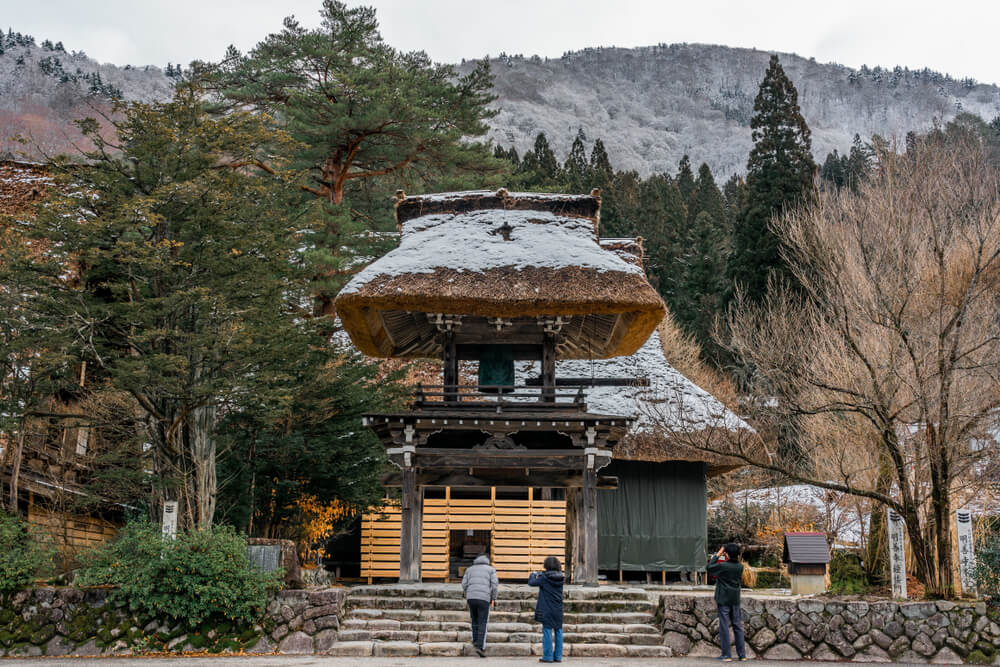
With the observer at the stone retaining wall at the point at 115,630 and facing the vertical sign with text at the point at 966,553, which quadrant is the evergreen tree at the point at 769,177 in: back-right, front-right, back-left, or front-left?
front-left

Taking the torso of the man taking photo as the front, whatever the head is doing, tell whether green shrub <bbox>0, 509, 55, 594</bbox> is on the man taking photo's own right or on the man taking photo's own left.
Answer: on the man taking photo's own left

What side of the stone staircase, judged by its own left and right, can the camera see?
front

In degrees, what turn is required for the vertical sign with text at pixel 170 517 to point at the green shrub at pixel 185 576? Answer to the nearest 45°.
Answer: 0° — it already faces it

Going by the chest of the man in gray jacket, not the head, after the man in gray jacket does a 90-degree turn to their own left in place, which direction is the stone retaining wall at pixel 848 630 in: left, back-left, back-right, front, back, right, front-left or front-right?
back

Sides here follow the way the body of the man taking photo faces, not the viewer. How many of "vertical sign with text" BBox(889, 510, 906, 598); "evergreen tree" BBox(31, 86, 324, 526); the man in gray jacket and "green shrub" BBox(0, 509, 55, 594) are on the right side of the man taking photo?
1

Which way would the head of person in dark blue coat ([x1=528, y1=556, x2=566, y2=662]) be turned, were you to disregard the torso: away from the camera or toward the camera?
away from the camera

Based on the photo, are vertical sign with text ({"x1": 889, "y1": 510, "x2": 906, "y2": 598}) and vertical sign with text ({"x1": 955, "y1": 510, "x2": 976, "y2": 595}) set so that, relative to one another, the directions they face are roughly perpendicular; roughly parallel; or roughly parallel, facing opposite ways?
roughly parallel

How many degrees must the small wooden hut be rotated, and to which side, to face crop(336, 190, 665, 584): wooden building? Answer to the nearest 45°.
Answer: approximately 45° to its right

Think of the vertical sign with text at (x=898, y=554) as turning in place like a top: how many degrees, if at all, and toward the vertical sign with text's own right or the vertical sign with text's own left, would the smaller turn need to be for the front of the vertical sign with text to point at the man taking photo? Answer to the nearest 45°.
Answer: approximately 45° to the vertical sign with text's own right

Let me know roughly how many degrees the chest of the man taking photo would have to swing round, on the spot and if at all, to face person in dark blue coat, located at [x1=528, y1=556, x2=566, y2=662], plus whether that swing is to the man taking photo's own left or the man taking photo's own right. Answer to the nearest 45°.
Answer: approximately 90° to the man taking photo's own left

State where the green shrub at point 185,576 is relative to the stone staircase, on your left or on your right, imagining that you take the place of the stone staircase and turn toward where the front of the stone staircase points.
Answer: on your right

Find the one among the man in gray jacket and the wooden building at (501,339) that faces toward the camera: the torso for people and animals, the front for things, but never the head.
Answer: the wooden building

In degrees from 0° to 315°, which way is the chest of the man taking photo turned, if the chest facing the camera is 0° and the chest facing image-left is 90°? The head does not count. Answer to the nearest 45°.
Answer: approximately 135°

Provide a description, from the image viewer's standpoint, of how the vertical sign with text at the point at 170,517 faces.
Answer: facing the viewer

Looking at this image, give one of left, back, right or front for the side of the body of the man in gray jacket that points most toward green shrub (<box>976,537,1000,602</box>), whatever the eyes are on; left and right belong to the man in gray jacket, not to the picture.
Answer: right

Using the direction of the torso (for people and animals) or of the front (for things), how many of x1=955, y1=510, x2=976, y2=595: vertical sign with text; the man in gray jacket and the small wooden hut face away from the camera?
1

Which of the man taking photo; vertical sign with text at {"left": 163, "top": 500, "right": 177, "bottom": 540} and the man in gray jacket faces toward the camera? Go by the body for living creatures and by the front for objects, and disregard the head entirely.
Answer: the vertical sign with text

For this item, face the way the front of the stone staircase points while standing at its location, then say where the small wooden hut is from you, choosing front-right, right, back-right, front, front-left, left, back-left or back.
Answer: back-left

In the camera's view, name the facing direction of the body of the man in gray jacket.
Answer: away from the camera
